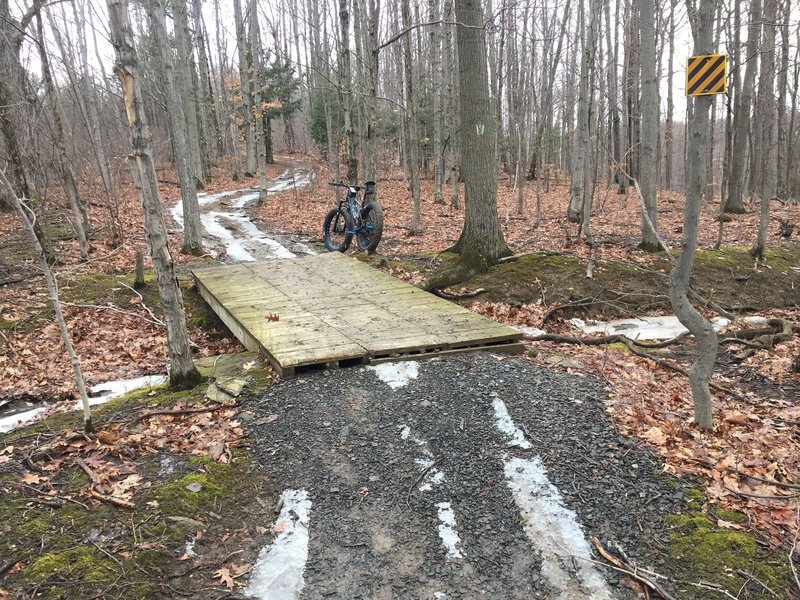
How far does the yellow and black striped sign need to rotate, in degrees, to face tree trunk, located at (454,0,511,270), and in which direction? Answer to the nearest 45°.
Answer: approximately 135° to its right

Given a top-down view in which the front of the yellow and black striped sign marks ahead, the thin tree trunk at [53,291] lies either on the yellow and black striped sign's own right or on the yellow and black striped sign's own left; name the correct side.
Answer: on the yellow and black striped sign's own right

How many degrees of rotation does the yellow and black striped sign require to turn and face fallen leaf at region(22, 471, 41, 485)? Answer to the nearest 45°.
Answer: approximately 45° to its right

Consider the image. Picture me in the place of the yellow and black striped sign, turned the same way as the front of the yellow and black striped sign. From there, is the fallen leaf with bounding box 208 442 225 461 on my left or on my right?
on my right

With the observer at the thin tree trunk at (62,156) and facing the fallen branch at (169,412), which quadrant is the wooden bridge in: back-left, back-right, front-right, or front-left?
front-left

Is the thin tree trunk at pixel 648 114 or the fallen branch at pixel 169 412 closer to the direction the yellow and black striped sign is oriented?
the fallen branch

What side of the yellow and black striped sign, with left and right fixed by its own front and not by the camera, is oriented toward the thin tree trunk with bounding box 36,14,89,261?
right

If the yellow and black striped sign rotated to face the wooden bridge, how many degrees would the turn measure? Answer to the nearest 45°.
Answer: approximately 90° to its right

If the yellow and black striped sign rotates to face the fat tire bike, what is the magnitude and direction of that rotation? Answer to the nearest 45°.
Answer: approximately 135° to its right

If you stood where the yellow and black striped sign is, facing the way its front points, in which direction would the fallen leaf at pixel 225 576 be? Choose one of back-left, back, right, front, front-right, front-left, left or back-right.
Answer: front-right

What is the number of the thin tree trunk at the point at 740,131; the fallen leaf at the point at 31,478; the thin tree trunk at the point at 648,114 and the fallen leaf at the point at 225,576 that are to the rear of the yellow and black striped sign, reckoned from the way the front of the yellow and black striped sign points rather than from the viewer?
2

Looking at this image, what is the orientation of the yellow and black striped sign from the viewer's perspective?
toward the camera
